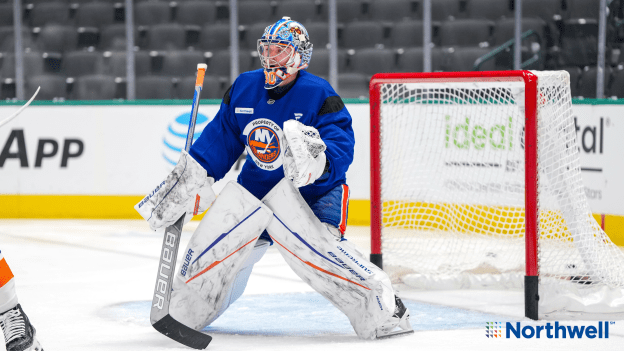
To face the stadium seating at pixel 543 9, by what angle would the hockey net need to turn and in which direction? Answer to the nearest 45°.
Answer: approximately 135° to its right

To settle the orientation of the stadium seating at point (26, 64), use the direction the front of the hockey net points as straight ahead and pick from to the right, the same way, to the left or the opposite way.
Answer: to the left

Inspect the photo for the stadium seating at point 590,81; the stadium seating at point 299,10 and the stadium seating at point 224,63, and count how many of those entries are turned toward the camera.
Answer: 3

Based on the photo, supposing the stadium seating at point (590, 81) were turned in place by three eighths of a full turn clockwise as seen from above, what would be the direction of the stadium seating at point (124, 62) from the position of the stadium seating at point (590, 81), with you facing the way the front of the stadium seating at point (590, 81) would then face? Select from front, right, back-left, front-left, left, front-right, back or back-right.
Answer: front-left

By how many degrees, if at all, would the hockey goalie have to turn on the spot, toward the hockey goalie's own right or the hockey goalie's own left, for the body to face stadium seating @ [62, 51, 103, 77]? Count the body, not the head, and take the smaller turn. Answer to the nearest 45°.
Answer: approximately 135° to the hockey goalie's own right

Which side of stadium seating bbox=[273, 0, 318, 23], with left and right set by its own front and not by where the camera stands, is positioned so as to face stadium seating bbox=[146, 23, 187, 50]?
right

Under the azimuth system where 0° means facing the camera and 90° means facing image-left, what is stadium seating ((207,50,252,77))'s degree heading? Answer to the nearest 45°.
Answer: approximately 0°

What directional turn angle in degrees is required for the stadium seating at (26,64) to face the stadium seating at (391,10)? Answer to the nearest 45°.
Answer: approximately 90° to its left

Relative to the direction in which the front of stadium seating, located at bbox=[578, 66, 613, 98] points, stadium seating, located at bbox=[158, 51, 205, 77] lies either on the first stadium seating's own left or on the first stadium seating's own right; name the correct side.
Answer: on the first stadium seating's own right

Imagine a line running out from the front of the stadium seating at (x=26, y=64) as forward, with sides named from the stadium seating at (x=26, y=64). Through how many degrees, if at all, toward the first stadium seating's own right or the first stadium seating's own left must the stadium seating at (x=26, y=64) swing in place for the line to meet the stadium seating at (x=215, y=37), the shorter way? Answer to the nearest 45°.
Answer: approximately 90° to the first stadium seating's own left

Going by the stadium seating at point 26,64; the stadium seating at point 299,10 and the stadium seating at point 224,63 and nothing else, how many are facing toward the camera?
3
